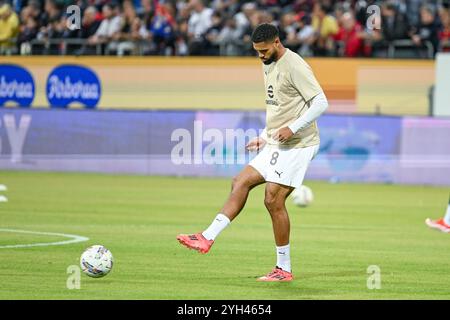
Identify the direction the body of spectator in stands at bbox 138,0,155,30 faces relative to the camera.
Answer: toward the camera

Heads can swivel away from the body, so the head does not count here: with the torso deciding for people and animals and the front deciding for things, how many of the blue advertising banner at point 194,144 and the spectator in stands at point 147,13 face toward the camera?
2

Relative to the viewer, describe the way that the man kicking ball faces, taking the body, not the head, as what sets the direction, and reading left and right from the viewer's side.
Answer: facing the viewer and to the left of the viewer

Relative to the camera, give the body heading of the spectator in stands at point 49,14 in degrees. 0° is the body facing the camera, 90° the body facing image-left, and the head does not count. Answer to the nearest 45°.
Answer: approximately 45°

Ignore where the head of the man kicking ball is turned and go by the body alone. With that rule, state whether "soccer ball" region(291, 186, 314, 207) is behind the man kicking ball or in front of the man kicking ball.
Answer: behind

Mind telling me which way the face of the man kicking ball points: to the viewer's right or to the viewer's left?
to the viewer's left

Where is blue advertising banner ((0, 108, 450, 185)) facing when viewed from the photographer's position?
facing the viewer

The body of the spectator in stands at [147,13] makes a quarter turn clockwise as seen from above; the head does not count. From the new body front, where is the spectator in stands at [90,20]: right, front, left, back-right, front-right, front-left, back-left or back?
front

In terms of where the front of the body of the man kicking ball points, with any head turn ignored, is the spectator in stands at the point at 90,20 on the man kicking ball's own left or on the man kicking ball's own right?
on the man kicking ball's own right

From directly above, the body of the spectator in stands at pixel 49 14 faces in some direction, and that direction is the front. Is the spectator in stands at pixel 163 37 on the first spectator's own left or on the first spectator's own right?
on the first spectator's own left
